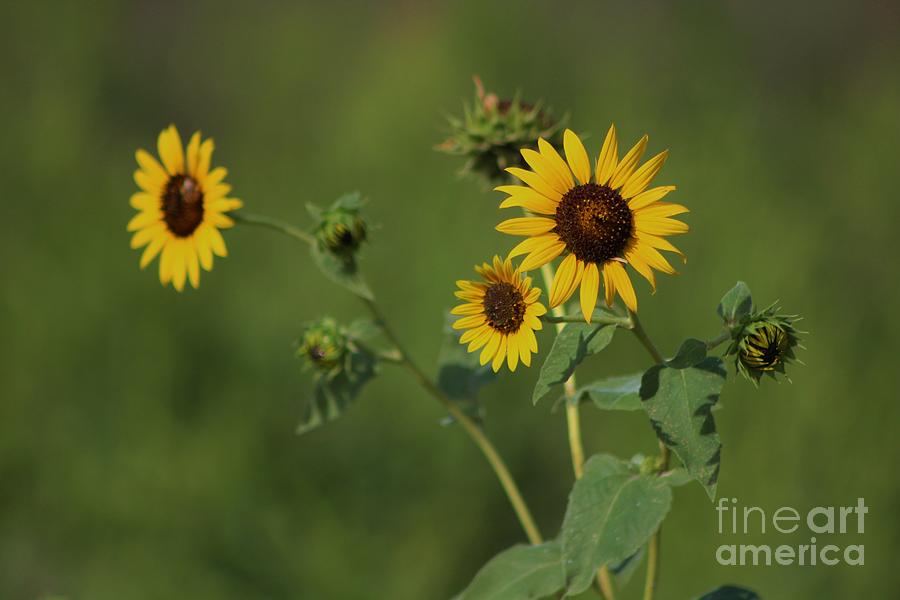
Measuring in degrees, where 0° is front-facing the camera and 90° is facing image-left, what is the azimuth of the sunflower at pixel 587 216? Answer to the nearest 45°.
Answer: approximately 0°

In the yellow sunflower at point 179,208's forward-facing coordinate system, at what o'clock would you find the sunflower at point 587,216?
The sunflower is roughly at 9 o'clock from the yellow sunflower.

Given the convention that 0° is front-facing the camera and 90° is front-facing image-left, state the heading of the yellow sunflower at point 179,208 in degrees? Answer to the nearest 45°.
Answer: approximately 45°

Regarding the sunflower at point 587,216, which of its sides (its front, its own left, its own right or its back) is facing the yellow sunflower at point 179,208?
right
